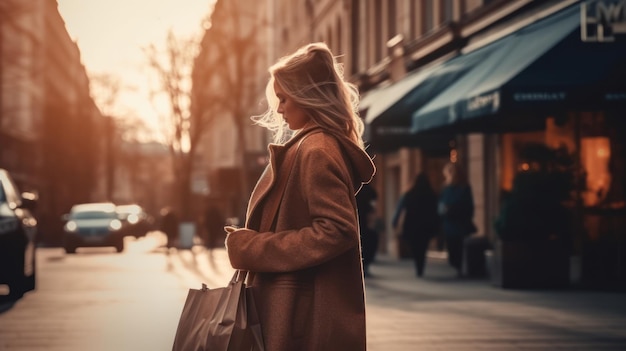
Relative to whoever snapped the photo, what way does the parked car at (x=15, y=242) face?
facing the viewer

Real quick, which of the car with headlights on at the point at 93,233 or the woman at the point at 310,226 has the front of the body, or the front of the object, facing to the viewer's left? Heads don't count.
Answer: the woman

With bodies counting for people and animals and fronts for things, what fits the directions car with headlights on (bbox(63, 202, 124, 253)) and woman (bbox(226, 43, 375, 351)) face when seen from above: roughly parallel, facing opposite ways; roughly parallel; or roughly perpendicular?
roughly perpendicular

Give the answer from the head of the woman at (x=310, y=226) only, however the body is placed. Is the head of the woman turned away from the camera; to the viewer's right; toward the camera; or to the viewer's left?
to the viewer's left

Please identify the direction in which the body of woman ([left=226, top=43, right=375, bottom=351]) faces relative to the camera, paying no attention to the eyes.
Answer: to the viewer's left

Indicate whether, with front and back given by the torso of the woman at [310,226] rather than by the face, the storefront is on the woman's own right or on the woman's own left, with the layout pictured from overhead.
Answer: on the woman's own right

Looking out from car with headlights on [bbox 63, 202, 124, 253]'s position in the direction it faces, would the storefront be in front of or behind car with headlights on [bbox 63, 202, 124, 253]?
in front

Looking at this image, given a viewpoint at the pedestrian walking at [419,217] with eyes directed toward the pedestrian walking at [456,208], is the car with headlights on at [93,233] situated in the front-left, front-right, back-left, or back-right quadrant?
back-left

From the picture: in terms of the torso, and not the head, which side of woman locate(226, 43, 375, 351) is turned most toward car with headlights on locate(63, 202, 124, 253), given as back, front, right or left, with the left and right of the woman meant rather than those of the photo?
right

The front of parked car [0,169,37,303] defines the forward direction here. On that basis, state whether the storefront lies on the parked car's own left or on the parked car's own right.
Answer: on the parked car's own left
